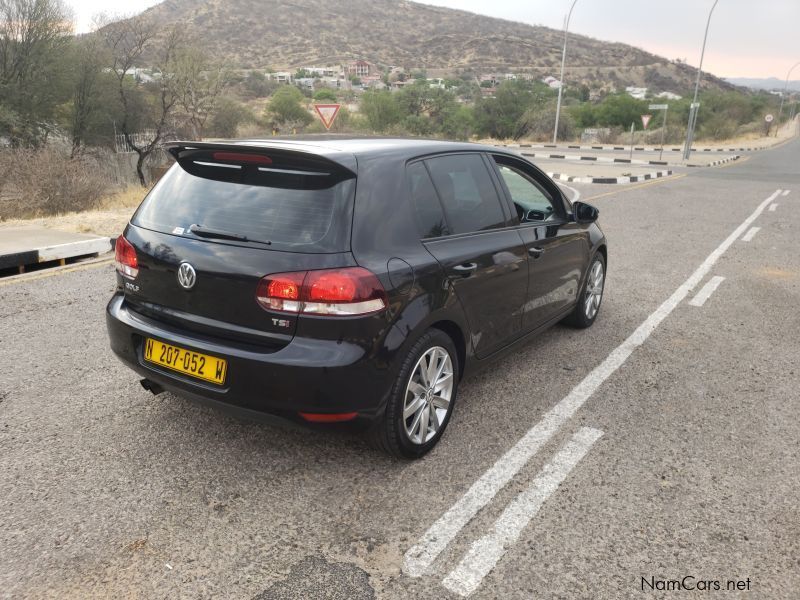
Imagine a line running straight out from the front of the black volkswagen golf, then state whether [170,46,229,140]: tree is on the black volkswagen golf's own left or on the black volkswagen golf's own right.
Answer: on the black volkswagen golf's own left

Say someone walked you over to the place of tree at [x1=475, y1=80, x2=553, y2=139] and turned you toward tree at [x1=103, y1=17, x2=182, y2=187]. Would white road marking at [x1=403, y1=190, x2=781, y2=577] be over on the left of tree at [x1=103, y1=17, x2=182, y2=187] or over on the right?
left

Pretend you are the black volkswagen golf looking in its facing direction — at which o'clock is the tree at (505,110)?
The tree is roughly at 11 o'clock from the black volkswagen golf.

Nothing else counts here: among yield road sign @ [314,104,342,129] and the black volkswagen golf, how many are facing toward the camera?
1

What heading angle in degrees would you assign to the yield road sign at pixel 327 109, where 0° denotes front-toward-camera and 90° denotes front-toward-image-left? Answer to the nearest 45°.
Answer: approximately 0°

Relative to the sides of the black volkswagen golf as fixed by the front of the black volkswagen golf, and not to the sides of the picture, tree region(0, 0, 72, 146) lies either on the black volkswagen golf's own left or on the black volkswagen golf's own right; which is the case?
on the black volkswagen golf's own left

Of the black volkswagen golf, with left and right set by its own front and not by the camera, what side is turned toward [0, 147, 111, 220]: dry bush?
left

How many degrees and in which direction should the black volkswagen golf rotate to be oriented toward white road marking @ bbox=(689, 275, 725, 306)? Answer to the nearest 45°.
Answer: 0° — it already faces it

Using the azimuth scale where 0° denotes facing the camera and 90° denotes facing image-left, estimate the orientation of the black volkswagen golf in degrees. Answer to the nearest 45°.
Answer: approximately 225°

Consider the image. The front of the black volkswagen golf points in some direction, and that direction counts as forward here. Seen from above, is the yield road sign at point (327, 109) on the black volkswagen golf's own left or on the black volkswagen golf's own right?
on the black volkswagen golf's own left
